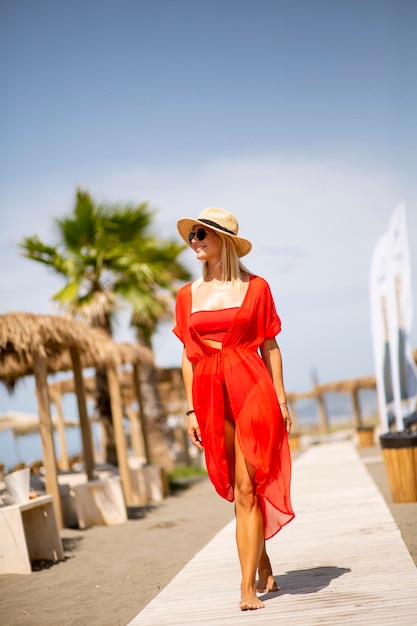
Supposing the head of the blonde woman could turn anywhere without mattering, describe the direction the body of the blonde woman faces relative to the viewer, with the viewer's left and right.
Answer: facing the viewer

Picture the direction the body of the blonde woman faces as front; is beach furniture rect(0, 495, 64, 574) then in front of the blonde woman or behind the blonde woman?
behind

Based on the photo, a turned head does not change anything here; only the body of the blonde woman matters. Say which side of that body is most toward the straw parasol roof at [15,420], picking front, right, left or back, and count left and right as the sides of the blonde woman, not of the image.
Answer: back

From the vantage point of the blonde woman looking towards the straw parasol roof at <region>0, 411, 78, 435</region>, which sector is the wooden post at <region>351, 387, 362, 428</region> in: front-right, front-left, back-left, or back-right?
front-right

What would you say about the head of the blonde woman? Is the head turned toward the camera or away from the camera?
toward the camera

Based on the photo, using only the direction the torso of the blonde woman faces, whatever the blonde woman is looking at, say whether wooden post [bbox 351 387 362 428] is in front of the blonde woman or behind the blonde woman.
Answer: behind

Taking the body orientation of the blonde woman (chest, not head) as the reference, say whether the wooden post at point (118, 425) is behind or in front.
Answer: behind

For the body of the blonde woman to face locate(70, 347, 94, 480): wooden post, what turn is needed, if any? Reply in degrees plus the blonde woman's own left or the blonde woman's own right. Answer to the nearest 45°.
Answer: approximately 180°

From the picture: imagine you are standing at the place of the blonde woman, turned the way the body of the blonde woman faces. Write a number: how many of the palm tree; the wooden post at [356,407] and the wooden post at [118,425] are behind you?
3

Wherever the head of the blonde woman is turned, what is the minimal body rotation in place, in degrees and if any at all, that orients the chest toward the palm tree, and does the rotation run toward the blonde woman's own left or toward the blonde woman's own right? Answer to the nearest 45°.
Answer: approximately 180°

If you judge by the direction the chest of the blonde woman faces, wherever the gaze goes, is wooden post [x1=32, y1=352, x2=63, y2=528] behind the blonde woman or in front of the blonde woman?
behind
